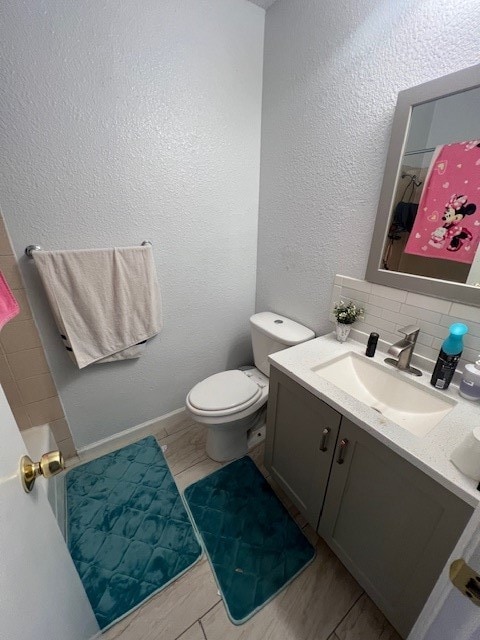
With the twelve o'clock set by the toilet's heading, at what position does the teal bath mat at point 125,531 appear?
The teal bath mat is roughly at 12 o'clock from the toilet.

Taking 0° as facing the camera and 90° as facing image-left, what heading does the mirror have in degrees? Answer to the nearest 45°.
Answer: approximately 45°

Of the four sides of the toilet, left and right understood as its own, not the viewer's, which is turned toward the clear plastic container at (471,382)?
left

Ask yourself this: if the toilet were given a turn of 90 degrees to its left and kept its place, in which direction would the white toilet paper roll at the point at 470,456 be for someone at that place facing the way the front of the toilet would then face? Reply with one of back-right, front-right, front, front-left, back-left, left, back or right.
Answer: front

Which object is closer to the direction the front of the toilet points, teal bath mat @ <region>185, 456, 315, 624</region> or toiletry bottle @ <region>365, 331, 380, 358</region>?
the teal bath mat

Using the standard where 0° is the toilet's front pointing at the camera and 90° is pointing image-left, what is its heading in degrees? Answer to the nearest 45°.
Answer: approximately 45°

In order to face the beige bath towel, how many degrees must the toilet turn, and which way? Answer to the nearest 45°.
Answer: approximately 45° to its right

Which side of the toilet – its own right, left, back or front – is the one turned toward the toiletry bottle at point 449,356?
left
